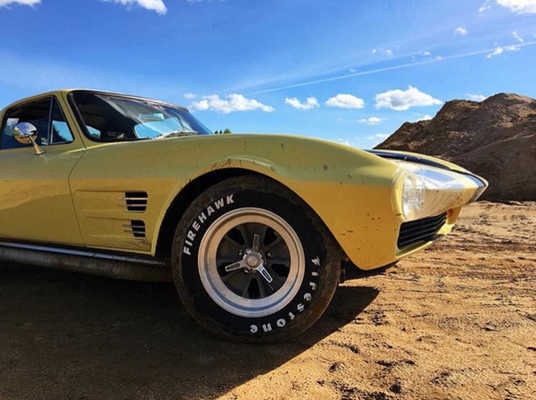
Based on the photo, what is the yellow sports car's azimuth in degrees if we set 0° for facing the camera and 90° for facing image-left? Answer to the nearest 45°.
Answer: approximately 315°
